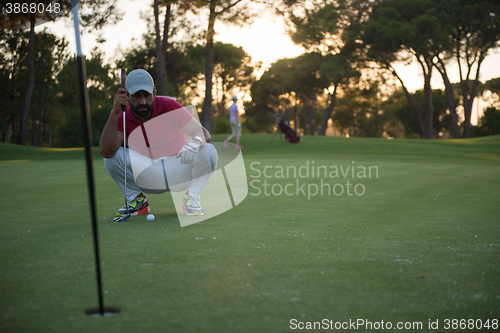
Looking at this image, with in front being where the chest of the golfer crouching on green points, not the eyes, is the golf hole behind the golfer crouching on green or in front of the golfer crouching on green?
in front

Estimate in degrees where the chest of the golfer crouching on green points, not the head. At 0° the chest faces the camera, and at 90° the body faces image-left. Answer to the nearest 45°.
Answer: approximately 0°

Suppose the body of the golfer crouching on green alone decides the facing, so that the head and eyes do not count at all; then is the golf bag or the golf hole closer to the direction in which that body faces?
the golf hole

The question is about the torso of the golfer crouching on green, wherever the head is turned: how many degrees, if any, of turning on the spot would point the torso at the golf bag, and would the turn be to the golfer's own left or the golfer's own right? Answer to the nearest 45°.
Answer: approximately 180°
